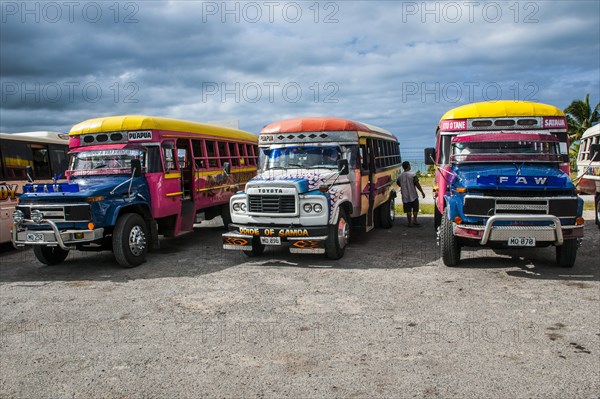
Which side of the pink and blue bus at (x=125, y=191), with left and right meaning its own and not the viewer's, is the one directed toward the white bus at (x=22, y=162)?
right

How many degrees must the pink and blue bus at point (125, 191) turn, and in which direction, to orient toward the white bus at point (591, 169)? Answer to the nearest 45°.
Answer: approximately 135° to its left

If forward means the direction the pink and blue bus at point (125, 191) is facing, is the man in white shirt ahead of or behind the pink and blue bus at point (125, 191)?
behind

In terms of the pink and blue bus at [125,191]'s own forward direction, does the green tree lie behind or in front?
behind

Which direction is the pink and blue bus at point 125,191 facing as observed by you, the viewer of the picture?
facing the viewer and to the left of the viewer
